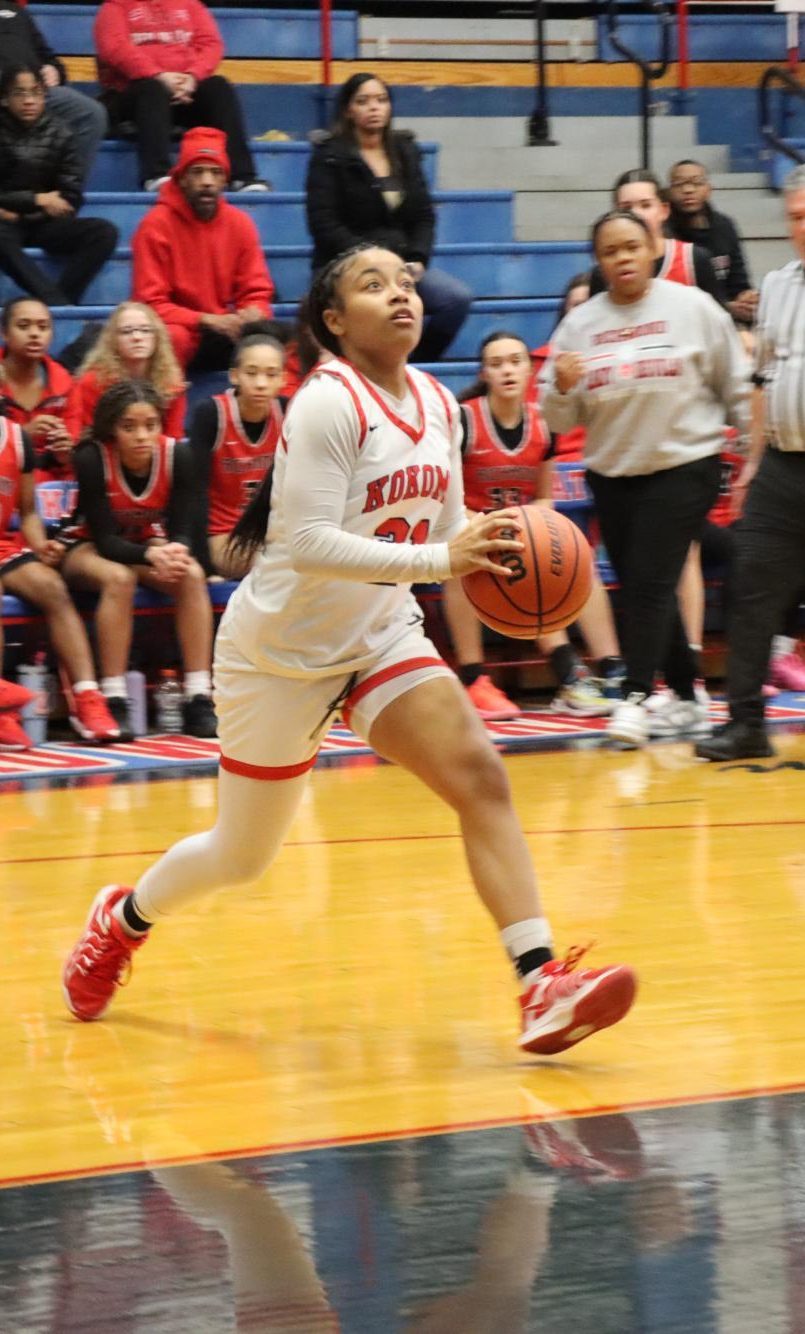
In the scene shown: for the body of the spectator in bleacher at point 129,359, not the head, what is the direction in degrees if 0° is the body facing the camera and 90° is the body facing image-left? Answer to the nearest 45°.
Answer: approximately 0°

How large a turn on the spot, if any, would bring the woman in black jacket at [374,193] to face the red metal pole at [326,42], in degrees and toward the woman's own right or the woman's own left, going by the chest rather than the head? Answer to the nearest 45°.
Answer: approximately 135° to the woman's own left

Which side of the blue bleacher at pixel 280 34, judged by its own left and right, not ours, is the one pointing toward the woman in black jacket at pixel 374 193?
front

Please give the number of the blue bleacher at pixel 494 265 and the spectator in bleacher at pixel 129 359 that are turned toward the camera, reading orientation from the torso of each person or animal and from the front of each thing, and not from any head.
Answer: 2

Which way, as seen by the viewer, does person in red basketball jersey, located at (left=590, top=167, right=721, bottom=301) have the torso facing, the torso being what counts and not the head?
toward the camera

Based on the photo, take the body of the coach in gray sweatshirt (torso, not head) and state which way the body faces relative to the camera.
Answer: toward the camera

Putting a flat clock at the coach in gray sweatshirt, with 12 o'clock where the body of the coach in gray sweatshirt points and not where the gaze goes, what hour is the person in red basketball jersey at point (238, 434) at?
The person in red basketball jersey is roughly at 4 o'clock from the coach in gray sweatshirt.

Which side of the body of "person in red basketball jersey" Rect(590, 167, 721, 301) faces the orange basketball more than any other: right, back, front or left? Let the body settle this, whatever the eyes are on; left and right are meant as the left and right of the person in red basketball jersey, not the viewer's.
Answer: front

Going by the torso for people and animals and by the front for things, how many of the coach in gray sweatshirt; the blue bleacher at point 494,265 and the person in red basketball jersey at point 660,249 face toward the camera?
3

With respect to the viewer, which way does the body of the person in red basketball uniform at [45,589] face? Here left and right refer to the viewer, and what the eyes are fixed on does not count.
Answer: facing the viewer and to the right of the viewer

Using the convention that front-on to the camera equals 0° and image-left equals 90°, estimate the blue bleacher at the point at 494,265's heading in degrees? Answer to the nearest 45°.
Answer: approximately 0°

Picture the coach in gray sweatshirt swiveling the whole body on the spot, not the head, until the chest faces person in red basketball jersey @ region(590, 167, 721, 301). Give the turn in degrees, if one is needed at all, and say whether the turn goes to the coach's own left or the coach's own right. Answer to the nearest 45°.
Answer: approximately 180°

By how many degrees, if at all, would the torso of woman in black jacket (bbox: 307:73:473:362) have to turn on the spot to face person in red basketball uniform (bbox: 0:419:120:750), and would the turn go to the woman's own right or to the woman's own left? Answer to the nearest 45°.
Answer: approximately 90° to the woman's own right

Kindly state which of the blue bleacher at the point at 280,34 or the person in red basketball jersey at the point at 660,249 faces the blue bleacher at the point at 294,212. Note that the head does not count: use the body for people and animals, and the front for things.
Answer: the blue bleacher at the point at 280,34

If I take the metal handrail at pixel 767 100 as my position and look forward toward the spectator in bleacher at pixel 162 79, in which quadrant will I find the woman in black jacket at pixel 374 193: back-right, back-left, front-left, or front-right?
front-left

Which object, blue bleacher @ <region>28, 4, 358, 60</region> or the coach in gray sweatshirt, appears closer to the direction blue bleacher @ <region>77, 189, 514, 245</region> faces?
the coach in gray sweatshirt
